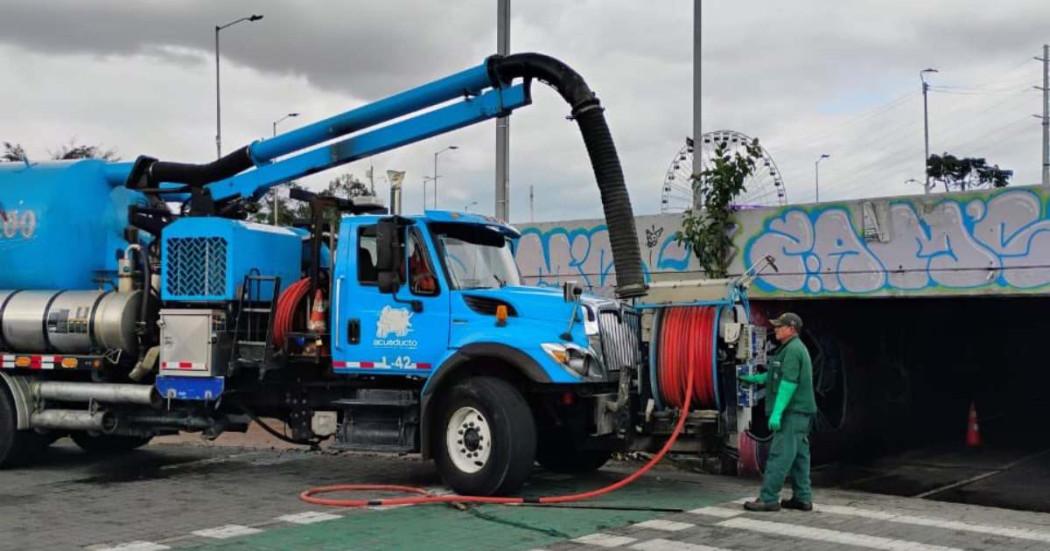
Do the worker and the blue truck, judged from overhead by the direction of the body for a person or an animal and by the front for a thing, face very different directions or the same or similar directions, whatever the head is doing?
very different directions

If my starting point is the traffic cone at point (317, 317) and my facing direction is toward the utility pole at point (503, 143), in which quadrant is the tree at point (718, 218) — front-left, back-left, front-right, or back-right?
front-right

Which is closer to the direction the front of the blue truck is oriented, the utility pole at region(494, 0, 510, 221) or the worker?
the worker

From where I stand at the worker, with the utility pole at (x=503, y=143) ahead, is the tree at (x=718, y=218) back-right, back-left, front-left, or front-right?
front-right

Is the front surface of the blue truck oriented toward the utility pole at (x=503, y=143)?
no

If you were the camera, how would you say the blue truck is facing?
facing the viewer and to the right of the viewer

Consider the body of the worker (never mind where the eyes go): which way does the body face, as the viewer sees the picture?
to the viewer's left

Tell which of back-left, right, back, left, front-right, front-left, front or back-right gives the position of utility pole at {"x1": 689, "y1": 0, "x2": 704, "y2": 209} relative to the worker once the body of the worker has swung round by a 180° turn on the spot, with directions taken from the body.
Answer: left

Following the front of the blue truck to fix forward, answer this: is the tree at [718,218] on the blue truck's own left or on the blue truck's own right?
on the blue truck's own left

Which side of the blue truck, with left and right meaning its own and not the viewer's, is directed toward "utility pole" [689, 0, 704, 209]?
left

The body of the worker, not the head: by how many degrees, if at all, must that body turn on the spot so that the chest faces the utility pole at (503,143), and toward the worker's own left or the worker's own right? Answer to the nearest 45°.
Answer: approximately 45° to the worker's own right

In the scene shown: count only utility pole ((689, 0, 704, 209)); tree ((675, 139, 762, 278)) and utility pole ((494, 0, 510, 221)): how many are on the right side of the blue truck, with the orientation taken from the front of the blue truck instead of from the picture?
0

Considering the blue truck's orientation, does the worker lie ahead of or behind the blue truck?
ahead

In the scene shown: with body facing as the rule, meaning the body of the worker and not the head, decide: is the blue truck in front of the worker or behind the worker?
in front

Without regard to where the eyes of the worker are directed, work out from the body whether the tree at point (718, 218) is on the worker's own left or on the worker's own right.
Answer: on the worker's own right

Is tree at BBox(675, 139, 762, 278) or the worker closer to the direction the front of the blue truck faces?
the worker

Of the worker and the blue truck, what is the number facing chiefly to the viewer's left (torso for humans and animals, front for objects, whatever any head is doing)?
1
